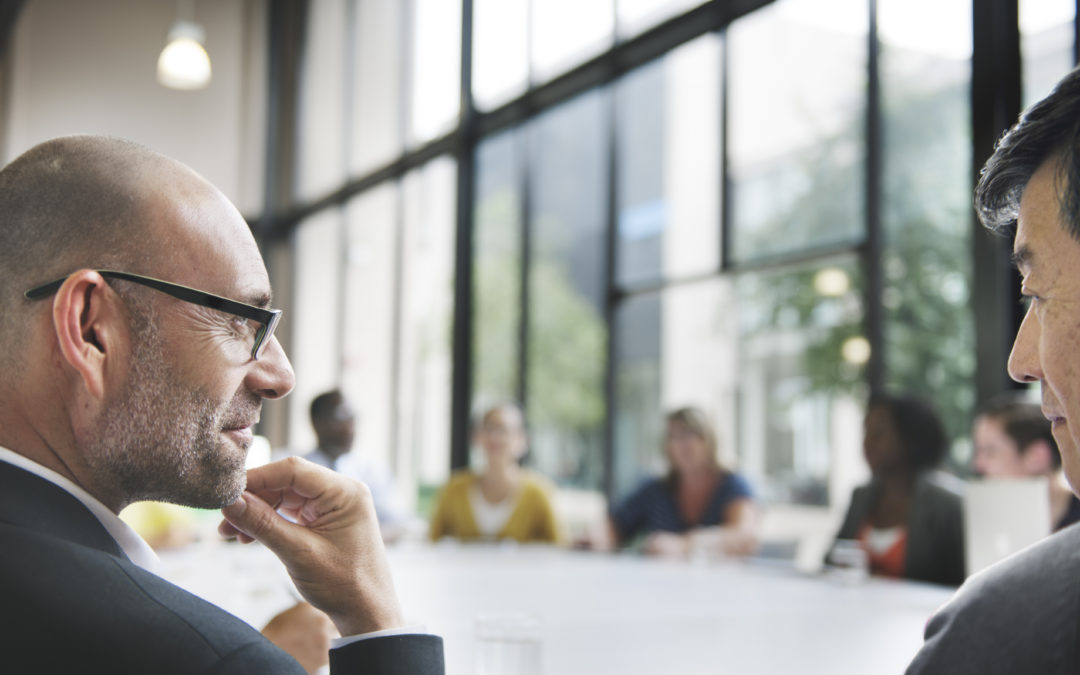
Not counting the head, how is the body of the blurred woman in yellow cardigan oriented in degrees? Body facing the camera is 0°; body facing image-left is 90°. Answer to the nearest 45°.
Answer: approximately 0°

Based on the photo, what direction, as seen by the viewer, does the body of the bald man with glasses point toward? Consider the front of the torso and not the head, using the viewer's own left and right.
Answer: facing to the right of the viewer

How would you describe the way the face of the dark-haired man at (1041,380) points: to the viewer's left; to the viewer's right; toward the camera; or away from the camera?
to the viewer's left

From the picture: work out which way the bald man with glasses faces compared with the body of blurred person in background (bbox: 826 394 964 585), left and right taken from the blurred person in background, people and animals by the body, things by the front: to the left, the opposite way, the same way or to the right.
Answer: the opposite way

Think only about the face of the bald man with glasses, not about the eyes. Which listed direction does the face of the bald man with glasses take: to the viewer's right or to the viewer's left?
to the viewer's right
